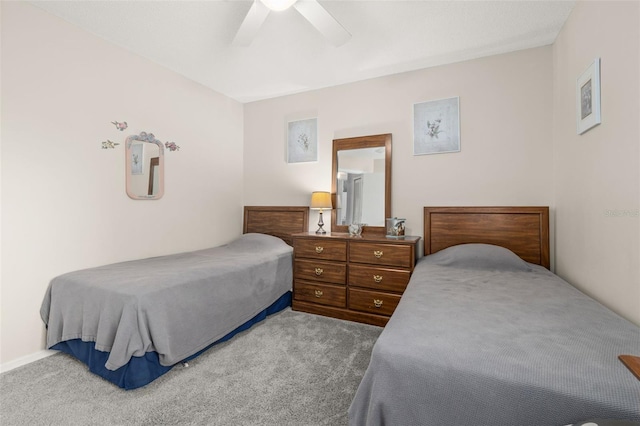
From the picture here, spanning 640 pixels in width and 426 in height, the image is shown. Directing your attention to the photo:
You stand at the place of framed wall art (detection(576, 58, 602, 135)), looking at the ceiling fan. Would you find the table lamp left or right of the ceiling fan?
right

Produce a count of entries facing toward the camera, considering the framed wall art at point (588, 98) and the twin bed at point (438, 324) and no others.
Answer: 1

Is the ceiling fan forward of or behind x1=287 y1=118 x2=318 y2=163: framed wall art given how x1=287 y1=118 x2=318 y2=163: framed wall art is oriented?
forward

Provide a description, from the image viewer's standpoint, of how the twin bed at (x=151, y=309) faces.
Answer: facing the viewer and to the left of the viewer

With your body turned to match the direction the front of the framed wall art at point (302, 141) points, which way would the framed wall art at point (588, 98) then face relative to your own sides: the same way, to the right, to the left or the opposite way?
to the right

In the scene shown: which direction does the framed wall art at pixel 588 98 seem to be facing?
to the viewer's left

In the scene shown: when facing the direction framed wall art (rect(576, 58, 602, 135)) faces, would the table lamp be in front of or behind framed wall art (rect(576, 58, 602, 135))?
in front

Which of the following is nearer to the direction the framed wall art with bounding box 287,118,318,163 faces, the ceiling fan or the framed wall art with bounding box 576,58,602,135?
the ceiling fan

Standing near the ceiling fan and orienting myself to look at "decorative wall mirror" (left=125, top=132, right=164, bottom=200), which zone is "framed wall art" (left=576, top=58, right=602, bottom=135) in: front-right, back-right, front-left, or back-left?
back-right

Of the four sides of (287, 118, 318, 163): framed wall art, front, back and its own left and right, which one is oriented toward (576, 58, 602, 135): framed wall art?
left

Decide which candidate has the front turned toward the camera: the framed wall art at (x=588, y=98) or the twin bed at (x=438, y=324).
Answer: the twin bed

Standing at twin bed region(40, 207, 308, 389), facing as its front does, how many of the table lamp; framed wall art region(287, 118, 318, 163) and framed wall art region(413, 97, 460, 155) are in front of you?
0

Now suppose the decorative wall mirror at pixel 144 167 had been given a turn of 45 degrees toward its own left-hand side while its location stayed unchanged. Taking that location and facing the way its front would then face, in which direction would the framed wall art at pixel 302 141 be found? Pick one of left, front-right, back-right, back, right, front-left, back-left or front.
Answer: front

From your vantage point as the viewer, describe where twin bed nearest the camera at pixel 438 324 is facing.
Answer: facing the viewer

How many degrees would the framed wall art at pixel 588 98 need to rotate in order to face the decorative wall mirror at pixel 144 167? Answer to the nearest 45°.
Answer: approximately 45° to its left
